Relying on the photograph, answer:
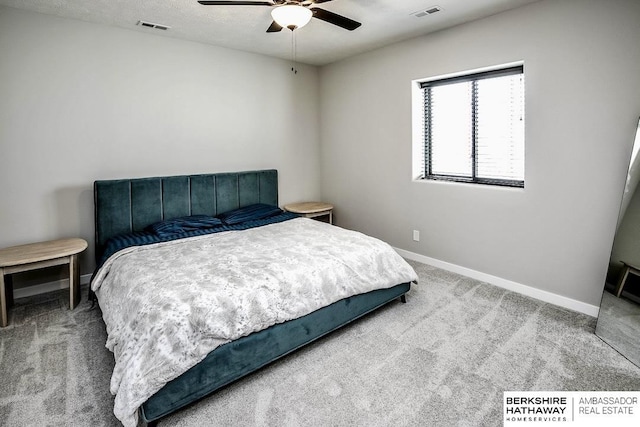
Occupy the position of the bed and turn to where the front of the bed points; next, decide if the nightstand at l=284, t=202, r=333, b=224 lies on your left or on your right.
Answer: on your left

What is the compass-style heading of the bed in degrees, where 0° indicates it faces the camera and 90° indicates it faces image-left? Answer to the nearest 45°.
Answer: approximately 315°

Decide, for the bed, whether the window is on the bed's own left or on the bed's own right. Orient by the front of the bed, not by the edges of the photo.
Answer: on the bed's own left

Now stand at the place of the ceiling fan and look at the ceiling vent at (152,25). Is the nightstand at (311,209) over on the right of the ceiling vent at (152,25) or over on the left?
right

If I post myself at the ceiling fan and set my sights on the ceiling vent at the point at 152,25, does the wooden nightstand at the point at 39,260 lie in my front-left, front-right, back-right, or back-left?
front-left

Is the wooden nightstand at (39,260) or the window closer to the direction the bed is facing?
the window
